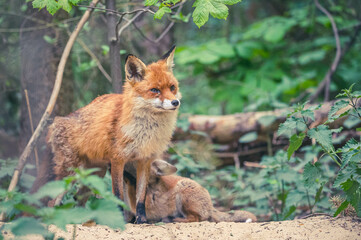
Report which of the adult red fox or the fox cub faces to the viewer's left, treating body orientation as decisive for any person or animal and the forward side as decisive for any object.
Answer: the fox cub

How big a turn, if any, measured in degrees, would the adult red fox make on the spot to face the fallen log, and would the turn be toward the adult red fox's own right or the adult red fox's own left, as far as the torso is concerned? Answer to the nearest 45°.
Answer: approximately 90° to the adult red fox's own left

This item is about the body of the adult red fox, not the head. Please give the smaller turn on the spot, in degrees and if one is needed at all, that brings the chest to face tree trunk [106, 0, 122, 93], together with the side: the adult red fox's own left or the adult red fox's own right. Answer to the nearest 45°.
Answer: approximately 135° to the adult red fox's own left

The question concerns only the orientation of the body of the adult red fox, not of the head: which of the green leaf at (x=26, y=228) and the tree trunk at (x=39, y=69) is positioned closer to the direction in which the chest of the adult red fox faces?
the green leaf

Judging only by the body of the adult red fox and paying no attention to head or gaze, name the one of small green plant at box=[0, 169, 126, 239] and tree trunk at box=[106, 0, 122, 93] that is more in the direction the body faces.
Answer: the small green plant

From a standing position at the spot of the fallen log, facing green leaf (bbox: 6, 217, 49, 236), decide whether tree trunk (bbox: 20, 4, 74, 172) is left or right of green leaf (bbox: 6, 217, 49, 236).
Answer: right

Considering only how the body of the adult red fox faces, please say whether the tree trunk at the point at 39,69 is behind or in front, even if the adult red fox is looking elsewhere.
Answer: behind

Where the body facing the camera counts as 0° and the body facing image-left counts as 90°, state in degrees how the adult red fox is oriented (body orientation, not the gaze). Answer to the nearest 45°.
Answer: approximately 315°

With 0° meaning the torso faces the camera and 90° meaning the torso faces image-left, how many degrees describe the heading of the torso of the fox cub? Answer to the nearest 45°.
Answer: approximately 90°

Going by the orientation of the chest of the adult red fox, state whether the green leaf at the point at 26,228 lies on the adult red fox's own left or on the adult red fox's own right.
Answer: on the adult red fox's own right

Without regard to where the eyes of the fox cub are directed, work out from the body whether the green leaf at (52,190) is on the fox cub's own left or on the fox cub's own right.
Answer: on the fox cub's own left

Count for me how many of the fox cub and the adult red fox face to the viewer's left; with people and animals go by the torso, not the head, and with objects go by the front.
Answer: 1
